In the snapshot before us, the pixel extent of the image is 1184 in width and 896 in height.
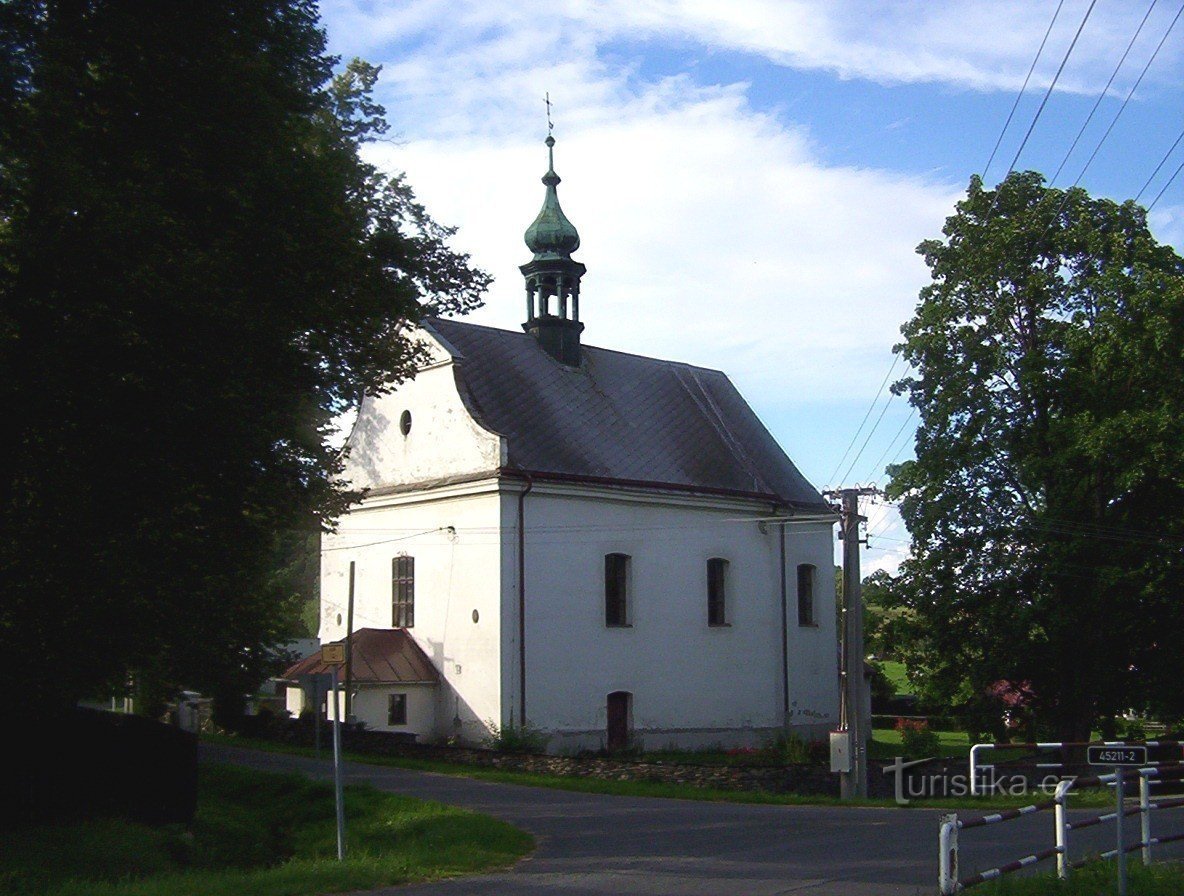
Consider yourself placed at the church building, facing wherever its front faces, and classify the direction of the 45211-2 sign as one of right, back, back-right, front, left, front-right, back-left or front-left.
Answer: front-left

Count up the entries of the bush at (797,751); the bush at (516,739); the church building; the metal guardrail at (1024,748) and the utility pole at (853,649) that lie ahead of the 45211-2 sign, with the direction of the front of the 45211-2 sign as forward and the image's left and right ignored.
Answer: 0

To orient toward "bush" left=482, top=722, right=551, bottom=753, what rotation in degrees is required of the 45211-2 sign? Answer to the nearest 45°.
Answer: approximately 135° to its right

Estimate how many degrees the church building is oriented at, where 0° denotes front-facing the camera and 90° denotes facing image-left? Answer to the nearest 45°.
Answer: approximately 45°

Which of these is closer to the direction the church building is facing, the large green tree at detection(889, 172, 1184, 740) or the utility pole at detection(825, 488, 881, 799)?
the utility pole

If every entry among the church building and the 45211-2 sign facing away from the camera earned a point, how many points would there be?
0

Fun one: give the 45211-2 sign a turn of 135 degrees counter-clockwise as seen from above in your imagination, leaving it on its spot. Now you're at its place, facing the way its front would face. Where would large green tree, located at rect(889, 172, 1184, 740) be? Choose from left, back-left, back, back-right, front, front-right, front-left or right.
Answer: front-left

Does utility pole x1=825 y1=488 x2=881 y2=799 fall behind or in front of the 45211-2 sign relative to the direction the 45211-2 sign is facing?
behind

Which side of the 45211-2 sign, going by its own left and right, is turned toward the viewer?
front

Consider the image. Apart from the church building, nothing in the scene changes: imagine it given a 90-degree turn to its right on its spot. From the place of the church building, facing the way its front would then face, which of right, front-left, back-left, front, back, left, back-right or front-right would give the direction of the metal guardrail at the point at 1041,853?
back-left
